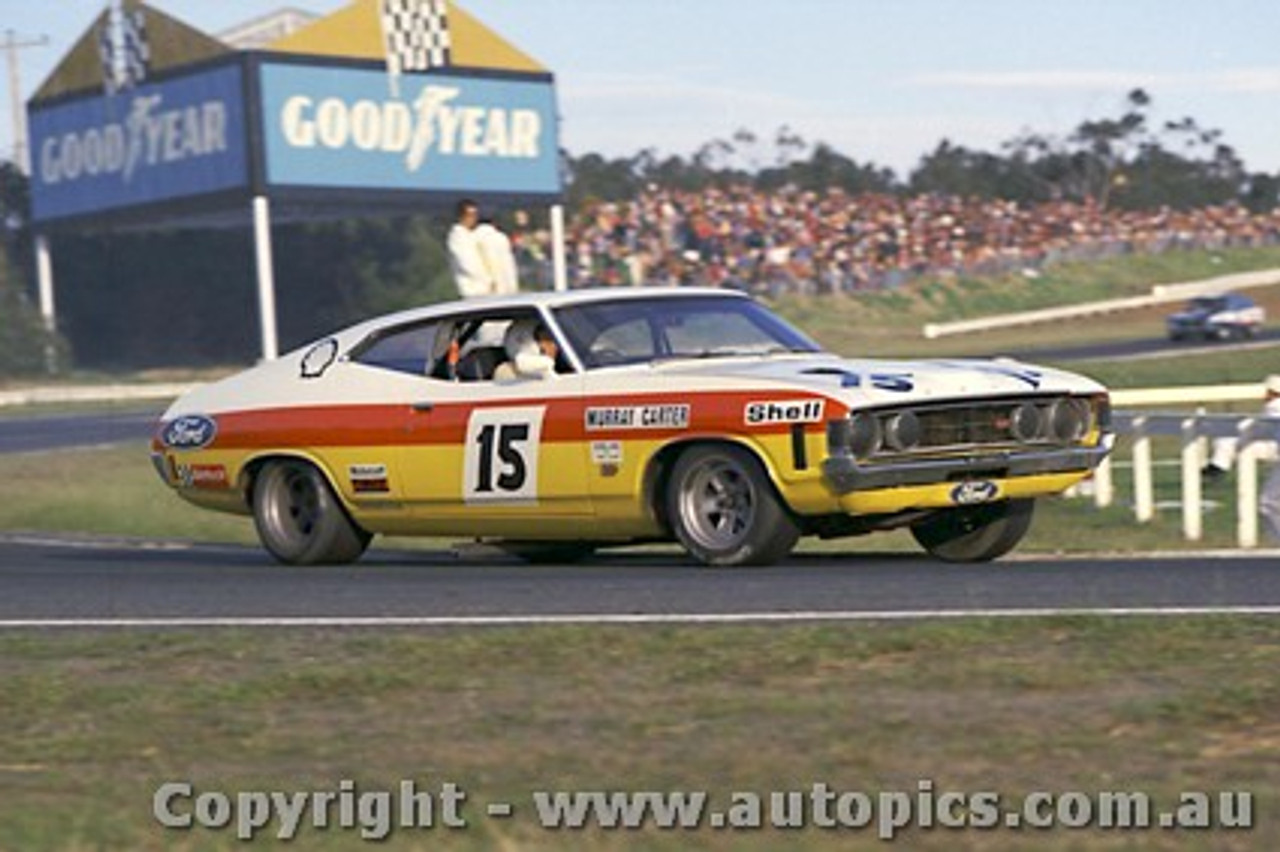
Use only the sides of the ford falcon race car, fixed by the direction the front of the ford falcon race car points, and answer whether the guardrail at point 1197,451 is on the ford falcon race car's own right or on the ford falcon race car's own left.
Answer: on the ford falcon race car's own left

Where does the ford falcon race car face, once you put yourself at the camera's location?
facing the viewer and to the right of the viewer

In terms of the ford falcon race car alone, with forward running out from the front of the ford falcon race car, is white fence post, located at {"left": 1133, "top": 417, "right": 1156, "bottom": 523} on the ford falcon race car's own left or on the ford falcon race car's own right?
on the ford falcon race car's own left

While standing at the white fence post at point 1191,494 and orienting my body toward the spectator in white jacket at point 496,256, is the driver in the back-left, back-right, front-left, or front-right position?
front-left

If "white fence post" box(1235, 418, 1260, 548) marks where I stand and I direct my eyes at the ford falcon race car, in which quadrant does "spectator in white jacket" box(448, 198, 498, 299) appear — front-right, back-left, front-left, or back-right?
front-right

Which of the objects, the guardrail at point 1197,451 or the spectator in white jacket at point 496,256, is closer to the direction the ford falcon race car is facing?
the guardrail

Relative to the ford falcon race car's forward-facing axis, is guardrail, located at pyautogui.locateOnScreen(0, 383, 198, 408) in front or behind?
behind

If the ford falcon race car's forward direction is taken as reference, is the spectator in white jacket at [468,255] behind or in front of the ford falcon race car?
behind

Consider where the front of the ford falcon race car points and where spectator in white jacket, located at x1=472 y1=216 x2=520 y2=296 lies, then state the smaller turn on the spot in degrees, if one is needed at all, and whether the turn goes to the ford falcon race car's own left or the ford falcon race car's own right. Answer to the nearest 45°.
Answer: approximately 135° to the ford falcon race car's own left
